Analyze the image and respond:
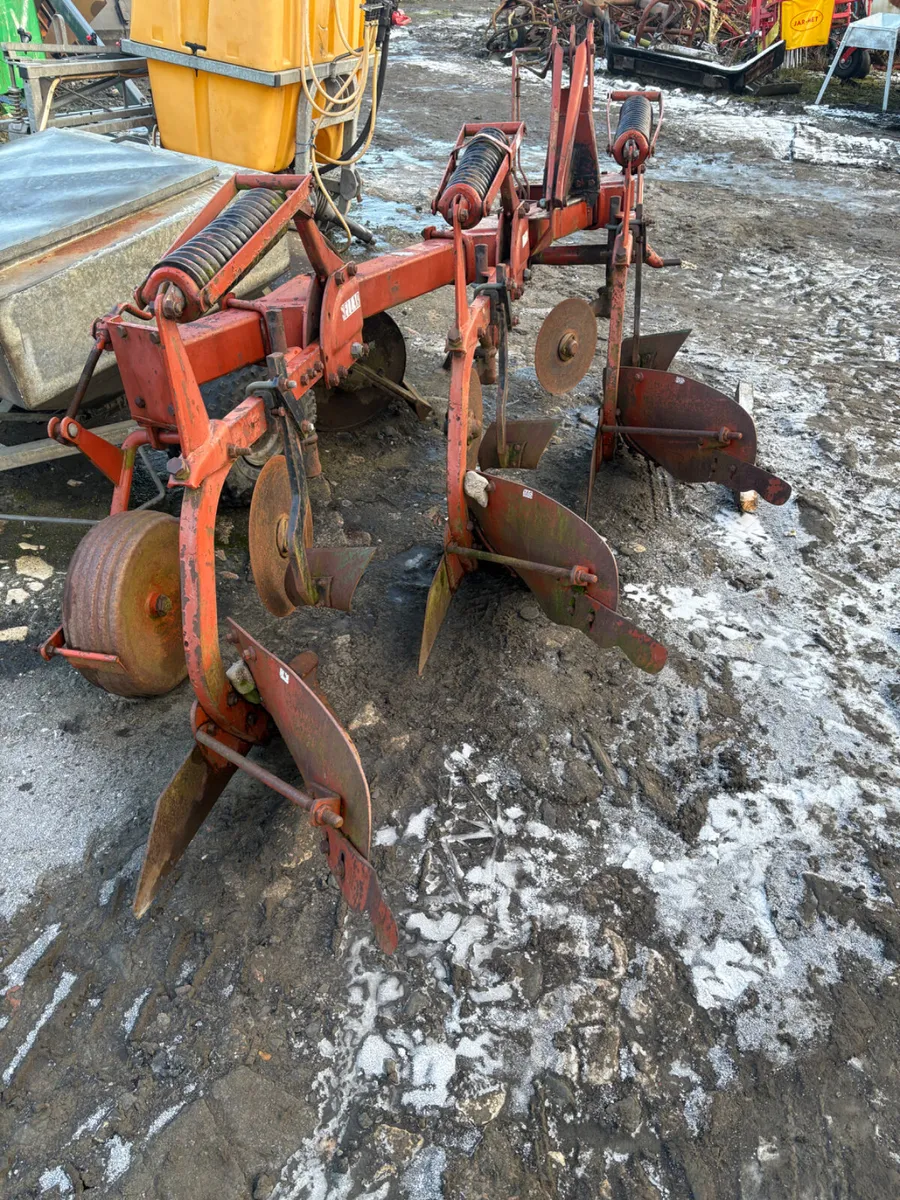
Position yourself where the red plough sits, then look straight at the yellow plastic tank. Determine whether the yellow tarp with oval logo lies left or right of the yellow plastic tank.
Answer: right

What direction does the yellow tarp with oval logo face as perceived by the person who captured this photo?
facing the viewer

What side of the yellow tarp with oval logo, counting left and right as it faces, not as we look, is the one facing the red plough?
front

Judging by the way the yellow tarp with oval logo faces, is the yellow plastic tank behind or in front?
in front

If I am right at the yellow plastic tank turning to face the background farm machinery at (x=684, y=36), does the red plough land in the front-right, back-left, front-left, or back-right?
back-right
